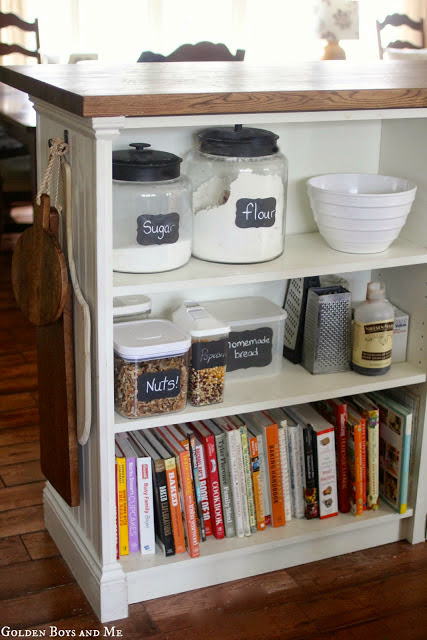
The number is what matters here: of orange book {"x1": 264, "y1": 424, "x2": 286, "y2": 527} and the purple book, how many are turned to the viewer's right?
2

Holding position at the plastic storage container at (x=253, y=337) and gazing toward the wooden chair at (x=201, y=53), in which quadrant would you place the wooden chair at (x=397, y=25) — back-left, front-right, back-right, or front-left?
front-right

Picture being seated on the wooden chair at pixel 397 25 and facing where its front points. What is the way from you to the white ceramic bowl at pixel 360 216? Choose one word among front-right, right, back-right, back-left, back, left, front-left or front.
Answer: front

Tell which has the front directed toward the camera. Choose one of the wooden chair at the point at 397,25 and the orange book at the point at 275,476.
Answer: the wooden chair

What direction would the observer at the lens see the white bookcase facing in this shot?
facing the viewer

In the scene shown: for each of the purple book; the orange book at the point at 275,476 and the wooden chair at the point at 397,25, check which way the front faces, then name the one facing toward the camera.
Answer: the wooden chair

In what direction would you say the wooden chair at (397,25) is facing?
toward the camera

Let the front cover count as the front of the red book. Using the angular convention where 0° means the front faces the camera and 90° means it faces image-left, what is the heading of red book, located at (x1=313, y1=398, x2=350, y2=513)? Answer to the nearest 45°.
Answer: approximately 270°

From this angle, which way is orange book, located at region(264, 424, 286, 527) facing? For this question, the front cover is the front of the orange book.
to the viewer's right

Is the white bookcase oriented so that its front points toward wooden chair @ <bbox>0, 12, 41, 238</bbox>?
no

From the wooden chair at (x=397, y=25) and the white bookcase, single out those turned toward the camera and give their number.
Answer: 2
